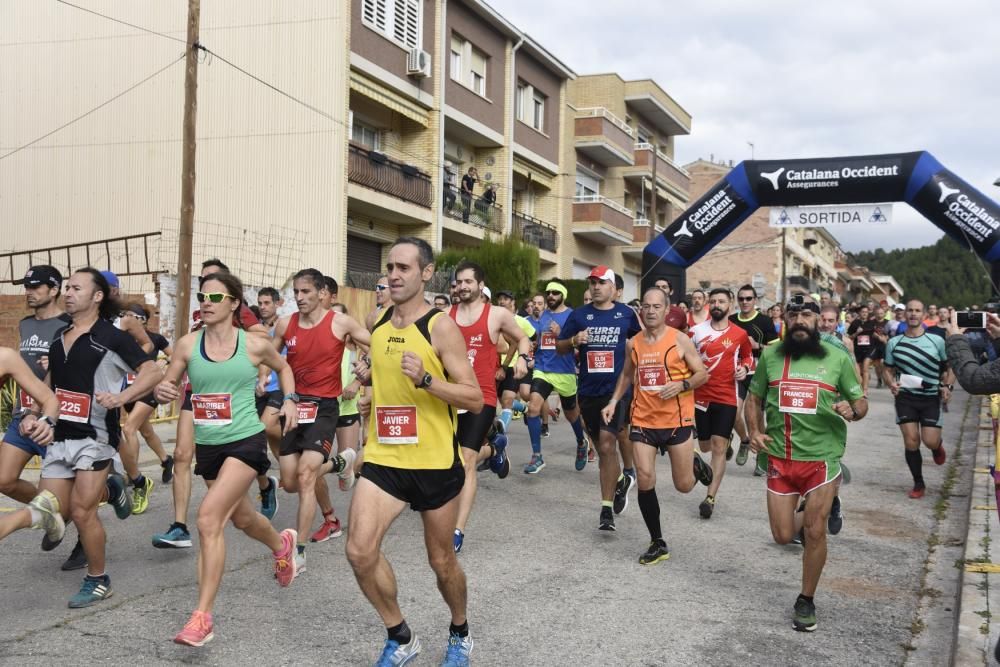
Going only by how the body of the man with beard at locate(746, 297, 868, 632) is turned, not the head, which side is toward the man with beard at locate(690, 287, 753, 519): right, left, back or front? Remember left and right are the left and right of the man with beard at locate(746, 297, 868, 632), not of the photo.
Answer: back

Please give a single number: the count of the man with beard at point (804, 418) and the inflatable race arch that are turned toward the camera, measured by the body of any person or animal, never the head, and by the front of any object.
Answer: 2

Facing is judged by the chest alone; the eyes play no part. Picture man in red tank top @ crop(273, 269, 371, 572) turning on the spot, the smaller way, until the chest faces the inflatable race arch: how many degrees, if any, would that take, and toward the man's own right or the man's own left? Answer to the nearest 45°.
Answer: approximately 180°

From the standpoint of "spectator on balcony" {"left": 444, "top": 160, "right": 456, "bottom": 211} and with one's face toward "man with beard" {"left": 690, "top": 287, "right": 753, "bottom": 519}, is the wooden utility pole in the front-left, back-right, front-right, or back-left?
front-right

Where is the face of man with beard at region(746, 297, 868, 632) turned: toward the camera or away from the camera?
toward the camera

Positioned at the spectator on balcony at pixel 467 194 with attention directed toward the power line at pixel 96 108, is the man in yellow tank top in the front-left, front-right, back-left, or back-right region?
front-left

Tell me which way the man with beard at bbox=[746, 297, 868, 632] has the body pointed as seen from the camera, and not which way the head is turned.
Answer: toward the camera

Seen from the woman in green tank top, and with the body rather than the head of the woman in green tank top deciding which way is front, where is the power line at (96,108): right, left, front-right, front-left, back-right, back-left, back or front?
back-right

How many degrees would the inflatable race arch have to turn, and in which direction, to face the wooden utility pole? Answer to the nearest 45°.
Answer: approximately 45° to its right

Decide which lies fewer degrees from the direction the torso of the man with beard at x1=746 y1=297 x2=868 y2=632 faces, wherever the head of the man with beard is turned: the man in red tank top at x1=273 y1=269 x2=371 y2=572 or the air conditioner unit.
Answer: the man in red tank top

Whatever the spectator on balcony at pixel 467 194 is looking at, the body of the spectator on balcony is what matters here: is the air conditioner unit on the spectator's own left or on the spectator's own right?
on the spectator's own right

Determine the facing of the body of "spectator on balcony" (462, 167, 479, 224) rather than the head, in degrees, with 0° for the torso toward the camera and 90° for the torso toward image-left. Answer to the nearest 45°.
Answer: approximately 315°

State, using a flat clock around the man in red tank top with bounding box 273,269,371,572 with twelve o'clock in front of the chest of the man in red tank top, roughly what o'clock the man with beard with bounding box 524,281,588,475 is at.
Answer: The man with beard is roughly at 6 o'clock from the man in red tank top.
